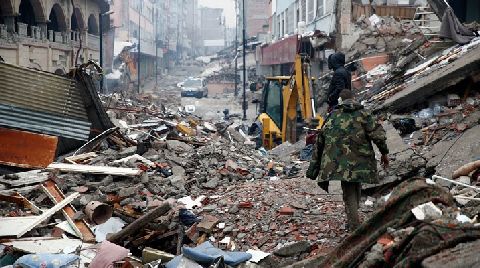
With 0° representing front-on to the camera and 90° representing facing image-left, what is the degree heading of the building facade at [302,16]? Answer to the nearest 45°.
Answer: approximately 45°

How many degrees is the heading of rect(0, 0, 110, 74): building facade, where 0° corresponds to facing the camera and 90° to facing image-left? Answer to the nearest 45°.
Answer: approximately 315°

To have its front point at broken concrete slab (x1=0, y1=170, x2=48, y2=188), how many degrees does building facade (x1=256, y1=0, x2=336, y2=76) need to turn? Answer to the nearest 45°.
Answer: approximately 45° to its left

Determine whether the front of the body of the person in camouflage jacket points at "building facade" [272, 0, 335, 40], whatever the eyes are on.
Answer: yes

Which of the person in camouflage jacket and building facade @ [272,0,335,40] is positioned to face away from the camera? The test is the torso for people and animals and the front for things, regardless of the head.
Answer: the person in camouflage jacket

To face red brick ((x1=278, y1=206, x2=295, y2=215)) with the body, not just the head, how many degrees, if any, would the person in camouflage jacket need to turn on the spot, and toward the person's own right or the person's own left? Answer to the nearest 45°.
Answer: approximately 45° to the person's own left

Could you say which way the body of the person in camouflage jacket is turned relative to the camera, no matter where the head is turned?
away from the camera
